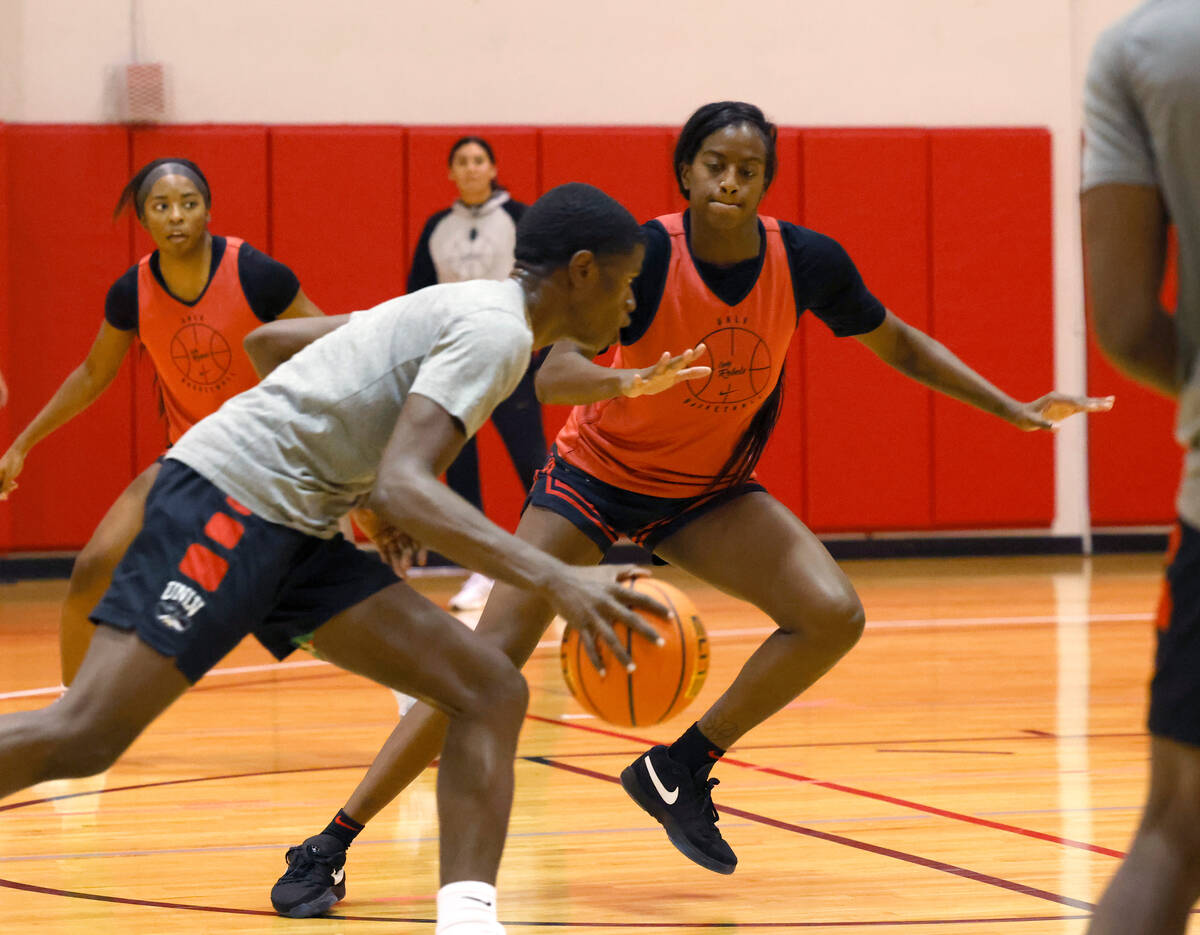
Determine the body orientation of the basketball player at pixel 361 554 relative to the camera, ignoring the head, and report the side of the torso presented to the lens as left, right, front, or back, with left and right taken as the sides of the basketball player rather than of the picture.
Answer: right

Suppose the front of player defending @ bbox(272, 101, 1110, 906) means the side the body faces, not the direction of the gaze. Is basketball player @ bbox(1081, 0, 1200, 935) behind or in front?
in front

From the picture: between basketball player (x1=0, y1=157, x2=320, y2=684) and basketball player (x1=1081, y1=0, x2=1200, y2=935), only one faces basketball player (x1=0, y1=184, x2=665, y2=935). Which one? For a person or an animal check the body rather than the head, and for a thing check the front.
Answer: basketball player (x1=0, y1=157, x2=320, y2=684)

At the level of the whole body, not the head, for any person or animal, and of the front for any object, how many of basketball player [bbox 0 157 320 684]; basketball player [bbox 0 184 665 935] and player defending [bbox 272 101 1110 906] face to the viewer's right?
1

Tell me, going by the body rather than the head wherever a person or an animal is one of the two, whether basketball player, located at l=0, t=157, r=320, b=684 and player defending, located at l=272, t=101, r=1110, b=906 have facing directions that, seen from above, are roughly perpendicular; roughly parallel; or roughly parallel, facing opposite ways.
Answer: roughly parallel

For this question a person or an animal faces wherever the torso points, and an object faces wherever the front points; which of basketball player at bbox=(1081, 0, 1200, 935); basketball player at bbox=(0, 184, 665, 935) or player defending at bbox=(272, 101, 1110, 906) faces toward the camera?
the player defending

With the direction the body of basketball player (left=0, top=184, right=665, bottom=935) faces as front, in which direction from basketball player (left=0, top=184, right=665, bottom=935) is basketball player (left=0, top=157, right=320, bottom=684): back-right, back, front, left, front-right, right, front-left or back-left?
left

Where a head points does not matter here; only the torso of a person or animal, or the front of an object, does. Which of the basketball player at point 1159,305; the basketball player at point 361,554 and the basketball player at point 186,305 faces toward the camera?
the basketball player at point 186,305

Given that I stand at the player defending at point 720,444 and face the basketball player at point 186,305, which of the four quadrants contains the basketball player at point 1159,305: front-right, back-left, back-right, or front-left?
back-left

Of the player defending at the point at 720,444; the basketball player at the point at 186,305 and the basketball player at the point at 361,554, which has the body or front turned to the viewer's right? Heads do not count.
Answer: the basketball player at the point at 361,554

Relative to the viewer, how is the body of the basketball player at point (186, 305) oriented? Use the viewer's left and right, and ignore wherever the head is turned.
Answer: facing the viewer

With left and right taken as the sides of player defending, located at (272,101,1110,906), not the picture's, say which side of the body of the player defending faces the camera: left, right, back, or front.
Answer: front

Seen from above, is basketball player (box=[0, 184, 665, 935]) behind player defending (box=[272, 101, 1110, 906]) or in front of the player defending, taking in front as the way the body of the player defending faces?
in front
